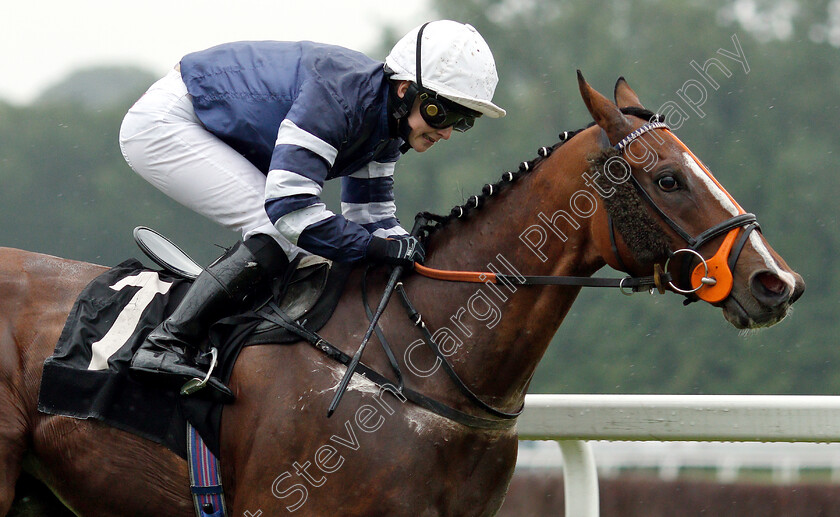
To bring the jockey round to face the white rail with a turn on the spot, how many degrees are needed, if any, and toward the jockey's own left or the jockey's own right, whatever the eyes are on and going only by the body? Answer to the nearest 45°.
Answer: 0° — they already face it

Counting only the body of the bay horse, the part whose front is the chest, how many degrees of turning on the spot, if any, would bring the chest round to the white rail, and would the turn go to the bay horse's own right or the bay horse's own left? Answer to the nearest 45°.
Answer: approximately 45° to the bay horse's own left

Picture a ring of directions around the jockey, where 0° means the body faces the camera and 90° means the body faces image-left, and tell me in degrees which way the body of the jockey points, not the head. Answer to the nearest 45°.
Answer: approximately 270°

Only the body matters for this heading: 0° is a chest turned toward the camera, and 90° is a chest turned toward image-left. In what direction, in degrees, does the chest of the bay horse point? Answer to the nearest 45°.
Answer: approximately 270°
